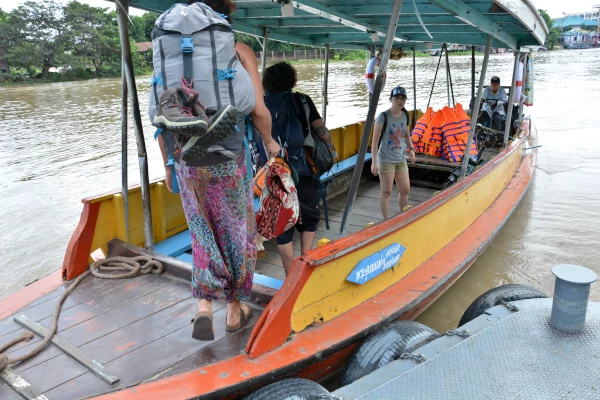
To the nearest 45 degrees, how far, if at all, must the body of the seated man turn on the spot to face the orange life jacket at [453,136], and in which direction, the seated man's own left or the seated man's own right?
0° — they already face it

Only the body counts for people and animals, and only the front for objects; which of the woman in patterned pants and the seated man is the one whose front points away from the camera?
the woman in patterned pants

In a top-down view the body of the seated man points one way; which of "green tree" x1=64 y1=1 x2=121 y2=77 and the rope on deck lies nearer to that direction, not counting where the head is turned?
the rope on deck

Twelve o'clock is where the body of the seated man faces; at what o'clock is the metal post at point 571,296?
The metal post is roughly at 12 o'clock from the seated man.

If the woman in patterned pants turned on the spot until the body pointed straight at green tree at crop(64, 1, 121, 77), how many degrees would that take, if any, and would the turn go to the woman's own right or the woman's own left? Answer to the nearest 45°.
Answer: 0° — they already face it

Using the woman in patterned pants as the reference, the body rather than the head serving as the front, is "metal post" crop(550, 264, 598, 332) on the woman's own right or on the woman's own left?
on the woman's own right

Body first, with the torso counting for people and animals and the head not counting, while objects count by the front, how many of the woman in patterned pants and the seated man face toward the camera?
1

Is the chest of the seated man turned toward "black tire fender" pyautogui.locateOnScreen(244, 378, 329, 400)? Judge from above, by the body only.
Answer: yes

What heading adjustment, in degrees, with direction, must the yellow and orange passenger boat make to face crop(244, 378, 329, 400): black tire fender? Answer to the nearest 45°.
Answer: approximately 45° to its left

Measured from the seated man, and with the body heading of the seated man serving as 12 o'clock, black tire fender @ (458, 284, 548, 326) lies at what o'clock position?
The black tire fender is roughly at 12 o'clock from the seated man.

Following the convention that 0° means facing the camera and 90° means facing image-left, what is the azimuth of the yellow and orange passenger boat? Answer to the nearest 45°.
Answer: approximately 45°

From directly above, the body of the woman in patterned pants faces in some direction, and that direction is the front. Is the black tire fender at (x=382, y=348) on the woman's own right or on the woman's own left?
on the woman's own right

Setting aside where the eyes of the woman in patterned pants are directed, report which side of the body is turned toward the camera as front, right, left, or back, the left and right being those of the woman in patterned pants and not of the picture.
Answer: back

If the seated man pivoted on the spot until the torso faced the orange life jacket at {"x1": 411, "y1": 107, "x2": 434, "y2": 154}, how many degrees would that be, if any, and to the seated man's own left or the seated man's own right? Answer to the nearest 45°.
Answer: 0° — they already face it
